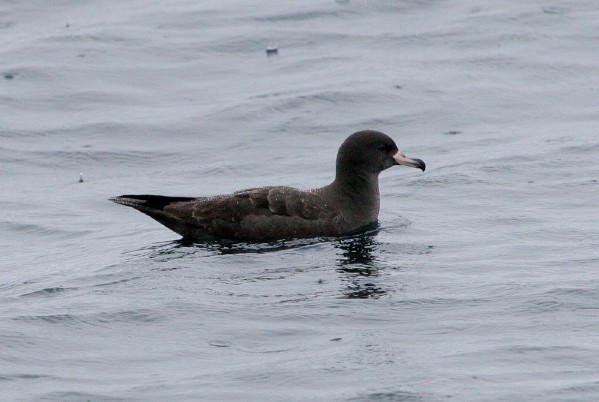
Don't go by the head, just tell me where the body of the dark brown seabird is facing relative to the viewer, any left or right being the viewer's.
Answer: facing to the right of the viewer
